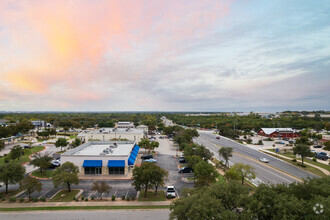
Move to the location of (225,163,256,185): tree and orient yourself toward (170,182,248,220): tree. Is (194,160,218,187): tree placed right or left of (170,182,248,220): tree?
right

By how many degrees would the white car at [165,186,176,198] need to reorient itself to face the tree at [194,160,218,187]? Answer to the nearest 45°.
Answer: approximately 90° to its left

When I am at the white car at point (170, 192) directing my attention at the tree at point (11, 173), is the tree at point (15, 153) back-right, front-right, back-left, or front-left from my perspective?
front-right

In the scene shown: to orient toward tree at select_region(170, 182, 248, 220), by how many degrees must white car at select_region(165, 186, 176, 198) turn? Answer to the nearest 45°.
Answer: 0° — it already faces it

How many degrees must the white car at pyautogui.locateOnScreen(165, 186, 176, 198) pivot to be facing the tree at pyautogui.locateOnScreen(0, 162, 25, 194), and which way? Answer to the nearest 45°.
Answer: approximately 90° to its right

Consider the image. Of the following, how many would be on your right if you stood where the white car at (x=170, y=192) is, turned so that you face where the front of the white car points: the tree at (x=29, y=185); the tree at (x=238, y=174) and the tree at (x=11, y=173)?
2

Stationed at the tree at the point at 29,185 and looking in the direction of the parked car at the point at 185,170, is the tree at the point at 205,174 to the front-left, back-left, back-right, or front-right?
front-right

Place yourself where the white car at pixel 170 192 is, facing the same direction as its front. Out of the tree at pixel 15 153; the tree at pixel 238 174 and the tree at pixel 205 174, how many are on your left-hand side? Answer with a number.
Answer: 2

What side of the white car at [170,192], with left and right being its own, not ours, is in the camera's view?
front

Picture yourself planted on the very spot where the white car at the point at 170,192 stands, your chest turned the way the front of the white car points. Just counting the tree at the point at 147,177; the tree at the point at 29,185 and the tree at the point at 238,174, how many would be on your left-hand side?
1

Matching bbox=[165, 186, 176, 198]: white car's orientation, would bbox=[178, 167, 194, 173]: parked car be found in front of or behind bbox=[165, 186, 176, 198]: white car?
behind

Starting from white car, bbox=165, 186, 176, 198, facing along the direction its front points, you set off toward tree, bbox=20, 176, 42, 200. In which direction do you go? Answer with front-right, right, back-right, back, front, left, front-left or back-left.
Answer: right

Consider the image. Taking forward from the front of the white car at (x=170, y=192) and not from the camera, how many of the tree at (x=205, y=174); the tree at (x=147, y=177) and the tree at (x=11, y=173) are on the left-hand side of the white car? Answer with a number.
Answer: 1
